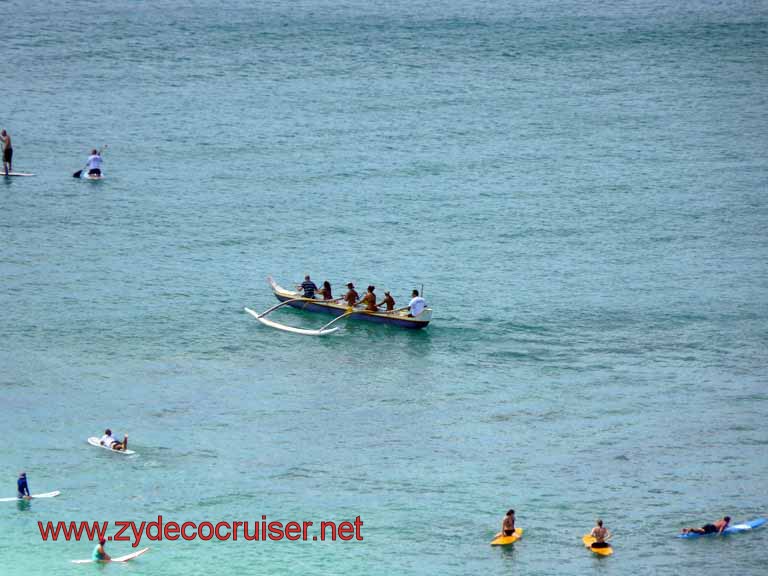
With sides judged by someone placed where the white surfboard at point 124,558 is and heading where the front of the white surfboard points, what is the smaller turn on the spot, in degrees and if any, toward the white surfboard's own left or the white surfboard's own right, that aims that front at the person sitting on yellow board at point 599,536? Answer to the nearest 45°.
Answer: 0° — it already faces them

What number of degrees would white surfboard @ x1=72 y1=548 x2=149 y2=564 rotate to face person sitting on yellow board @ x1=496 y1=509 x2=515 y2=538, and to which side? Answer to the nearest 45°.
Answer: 0° — it already faces them

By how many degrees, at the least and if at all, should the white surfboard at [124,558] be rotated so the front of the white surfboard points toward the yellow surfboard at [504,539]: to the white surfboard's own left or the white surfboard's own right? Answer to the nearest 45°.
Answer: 0° — it already faces it

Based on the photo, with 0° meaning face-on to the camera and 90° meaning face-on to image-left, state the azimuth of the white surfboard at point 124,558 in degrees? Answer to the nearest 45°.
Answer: approximately 270°
